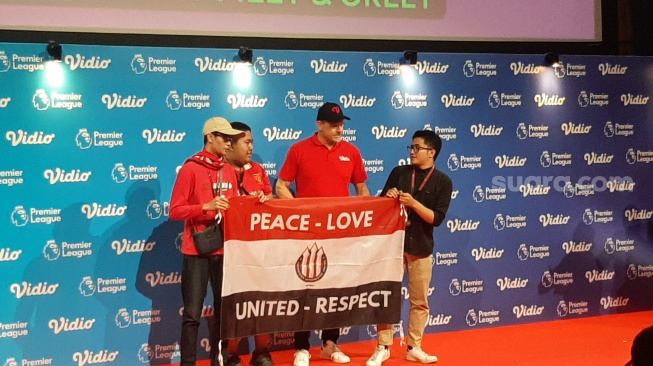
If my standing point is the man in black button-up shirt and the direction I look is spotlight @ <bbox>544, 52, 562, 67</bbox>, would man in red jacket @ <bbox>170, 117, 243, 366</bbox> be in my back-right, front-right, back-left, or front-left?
back-left

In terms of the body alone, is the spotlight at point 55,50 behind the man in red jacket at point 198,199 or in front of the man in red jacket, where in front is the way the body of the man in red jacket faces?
behind

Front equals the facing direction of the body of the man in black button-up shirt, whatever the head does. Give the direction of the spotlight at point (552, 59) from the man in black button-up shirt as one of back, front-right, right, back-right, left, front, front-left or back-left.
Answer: back

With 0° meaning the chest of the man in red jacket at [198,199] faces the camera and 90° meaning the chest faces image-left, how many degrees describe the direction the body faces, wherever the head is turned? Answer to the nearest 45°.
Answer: approximately 315°

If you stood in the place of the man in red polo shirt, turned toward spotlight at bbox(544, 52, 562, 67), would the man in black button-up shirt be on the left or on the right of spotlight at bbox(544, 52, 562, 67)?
right

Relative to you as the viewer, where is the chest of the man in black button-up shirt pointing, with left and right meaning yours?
facing the viewer and to the left of the viewer

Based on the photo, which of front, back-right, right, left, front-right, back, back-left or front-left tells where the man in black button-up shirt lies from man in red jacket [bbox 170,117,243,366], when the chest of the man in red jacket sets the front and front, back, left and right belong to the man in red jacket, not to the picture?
front-left

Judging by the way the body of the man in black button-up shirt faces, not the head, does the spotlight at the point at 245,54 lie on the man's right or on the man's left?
on the man's right

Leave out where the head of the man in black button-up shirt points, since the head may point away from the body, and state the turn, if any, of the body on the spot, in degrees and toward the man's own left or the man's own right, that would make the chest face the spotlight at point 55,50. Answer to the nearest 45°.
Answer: approximately 45° to the man's own right
